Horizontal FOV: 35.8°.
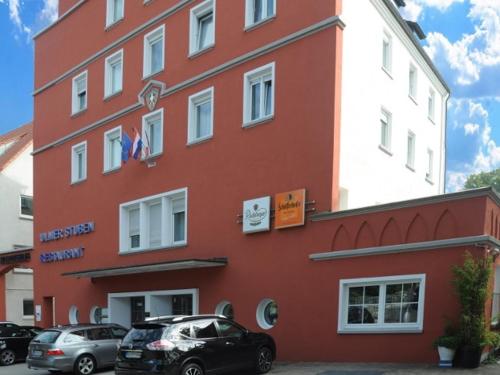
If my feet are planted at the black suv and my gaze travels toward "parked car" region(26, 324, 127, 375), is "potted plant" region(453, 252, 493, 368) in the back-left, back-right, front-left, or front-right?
back-right

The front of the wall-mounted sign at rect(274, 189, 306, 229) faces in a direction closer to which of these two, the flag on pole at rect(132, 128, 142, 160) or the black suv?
the black suv

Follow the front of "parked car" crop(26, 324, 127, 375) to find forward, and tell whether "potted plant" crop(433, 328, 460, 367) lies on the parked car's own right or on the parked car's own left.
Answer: on the parked car's own right

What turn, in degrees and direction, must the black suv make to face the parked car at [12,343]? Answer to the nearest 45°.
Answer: approximately 90° to its left

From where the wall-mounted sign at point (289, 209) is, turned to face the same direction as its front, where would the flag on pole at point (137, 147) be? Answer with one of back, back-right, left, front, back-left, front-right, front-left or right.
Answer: right

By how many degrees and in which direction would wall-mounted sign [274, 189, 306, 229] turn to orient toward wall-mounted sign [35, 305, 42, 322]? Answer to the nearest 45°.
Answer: approximately 90° to its right

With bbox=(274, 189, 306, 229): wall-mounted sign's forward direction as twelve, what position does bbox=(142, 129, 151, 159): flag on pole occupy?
The flag on pole is roughly at 3 o'clock from the wall-mounted sign.

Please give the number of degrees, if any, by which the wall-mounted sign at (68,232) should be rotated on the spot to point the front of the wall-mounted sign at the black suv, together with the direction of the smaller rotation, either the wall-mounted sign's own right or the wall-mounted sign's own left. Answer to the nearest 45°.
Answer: approximately 45° to the wall-mounted sign's own left

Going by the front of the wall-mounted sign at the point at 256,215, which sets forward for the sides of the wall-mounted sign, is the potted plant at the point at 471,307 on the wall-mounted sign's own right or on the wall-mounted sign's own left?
on the wall-mounted sign's own left

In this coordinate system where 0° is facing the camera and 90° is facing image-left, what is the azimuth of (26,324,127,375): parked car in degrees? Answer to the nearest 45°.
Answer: approximately 225°

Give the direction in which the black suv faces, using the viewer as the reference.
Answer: facing away from the viewer and to the right of the viewer

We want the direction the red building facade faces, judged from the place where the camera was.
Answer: facing the viewer and to the left of the viewer
